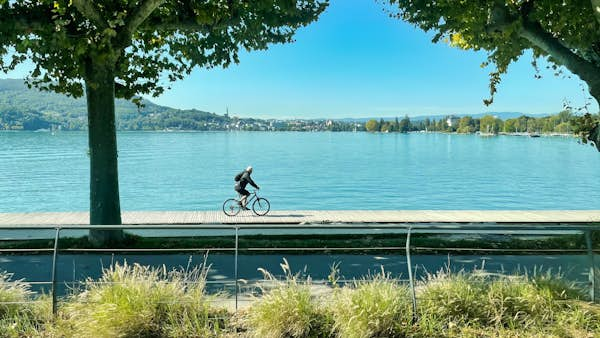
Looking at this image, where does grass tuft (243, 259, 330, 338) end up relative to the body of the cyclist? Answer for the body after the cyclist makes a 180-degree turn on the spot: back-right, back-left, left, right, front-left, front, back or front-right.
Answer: left

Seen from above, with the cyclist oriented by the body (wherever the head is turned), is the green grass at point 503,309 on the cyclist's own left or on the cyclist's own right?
on the cyclist's own right

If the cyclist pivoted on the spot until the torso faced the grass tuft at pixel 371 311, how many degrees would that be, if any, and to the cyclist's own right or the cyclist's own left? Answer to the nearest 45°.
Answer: approximately 90° to the cyclist's own right

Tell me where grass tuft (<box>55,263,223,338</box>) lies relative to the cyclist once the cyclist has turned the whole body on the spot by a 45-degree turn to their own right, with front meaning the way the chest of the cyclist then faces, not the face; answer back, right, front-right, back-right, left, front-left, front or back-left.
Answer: front-right

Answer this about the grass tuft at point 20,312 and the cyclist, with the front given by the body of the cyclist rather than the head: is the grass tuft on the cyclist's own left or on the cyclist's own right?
on the cyclist's own right

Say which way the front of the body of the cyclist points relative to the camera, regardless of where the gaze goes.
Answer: to the viewer's right

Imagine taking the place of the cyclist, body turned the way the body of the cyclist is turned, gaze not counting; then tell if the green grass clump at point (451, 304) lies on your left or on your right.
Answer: on your right
